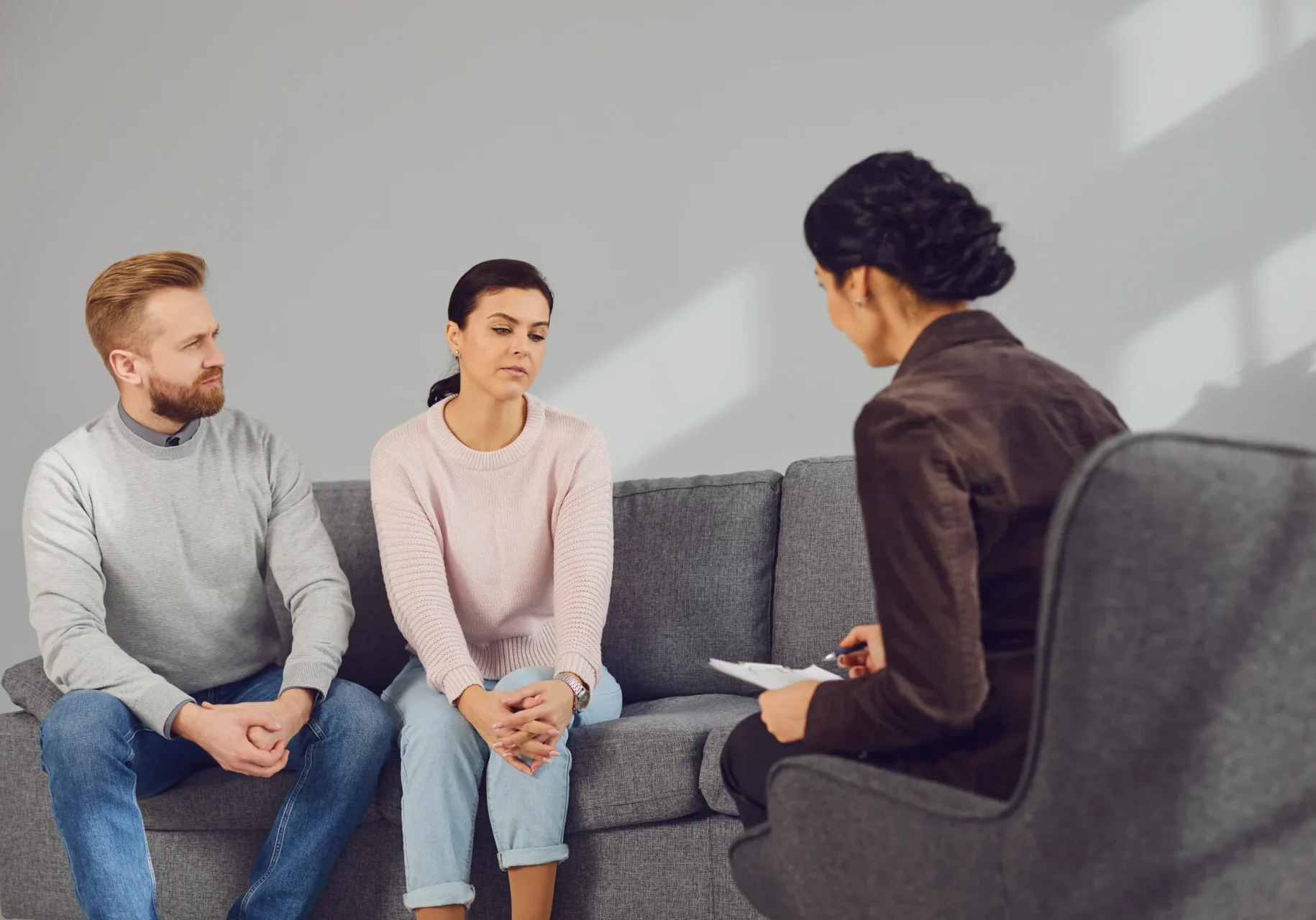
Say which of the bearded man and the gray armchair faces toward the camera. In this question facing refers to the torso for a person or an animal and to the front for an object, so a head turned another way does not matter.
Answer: the bearded man

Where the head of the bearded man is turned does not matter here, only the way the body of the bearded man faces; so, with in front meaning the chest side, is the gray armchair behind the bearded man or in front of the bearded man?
in front

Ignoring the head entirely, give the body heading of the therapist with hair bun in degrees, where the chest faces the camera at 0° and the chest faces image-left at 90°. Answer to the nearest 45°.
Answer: approximately 135°

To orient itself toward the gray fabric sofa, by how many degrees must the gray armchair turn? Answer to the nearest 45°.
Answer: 0° — it already faces it

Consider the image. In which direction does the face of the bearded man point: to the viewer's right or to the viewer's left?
to the viewer's right

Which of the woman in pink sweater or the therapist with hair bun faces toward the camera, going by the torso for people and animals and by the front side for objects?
the woman in pink sweater

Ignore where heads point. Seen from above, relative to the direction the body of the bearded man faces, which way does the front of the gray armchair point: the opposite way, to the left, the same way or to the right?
the opposite way

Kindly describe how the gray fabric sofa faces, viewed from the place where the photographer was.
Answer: facing the viewer

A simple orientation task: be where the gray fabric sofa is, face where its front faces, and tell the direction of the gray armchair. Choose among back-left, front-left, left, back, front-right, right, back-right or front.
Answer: front

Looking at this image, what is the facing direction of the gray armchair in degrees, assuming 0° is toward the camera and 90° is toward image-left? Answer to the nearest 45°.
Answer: approximately 135°

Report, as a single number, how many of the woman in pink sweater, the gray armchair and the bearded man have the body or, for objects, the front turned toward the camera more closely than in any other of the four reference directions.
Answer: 2

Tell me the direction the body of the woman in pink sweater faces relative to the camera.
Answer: toward the camera

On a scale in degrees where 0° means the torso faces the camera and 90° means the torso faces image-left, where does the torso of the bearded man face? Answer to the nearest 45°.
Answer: approximately 0°

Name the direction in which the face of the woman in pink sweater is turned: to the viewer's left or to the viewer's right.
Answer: to the viewer's right

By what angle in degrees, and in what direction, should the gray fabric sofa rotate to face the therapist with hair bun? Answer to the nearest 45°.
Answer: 0° — it already faces them
